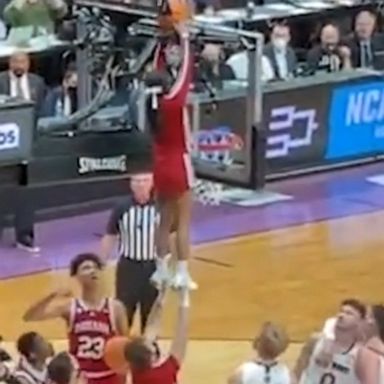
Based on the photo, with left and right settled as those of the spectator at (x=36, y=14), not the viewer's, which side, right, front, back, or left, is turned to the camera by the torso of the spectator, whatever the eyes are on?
front

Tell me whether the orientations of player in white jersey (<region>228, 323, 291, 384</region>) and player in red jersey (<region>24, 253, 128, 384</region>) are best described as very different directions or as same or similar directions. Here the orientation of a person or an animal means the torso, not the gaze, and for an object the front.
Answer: very different directions

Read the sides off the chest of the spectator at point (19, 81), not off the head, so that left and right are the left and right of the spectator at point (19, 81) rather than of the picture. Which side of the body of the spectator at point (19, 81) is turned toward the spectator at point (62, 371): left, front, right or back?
front

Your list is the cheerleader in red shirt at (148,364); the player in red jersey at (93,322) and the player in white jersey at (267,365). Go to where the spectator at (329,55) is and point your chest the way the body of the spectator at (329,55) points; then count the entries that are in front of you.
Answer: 3

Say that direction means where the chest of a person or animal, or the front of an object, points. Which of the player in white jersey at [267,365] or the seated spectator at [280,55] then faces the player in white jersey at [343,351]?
the seated spectator

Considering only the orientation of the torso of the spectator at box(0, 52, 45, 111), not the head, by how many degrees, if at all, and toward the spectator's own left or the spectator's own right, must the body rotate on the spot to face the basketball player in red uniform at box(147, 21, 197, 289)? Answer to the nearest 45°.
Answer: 0° — they already face them

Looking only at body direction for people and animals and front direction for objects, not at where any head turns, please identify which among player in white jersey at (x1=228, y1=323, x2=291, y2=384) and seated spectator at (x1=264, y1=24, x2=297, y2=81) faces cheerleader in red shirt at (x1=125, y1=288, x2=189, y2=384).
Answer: the seated spectator

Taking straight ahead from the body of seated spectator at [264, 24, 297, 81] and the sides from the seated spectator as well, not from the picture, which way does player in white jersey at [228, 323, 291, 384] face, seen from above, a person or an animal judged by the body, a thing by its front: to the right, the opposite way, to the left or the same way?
the opposite way

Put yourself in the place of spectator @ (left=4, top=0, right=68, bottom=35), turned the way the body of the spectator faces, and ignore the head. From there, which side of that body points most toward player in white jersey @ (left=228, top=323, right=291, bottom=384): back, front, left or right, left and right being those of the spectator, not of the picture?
front

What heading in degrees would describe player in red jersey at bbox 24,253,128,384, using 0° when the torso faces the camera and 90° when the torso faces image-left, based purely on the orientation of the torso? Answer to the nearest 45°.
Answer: approximately 0°

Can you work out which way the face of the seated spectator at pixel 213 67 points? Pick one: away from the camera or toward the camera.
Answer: toward the camera

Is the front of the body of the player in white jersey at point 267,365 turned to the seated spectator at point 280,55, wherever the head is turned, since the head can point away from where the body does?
yes

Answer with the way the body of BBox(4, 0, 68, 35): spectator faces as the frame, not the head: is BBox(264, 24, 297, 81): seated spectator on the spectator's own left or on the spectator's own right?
on the spectator's own left

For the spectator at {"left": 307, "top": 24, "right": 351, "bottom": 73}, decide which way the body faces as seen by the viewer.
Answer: toward the camera

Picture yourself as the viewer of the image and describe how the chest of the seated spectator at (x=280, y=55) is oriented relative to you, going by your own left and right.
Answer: facing the viewer
